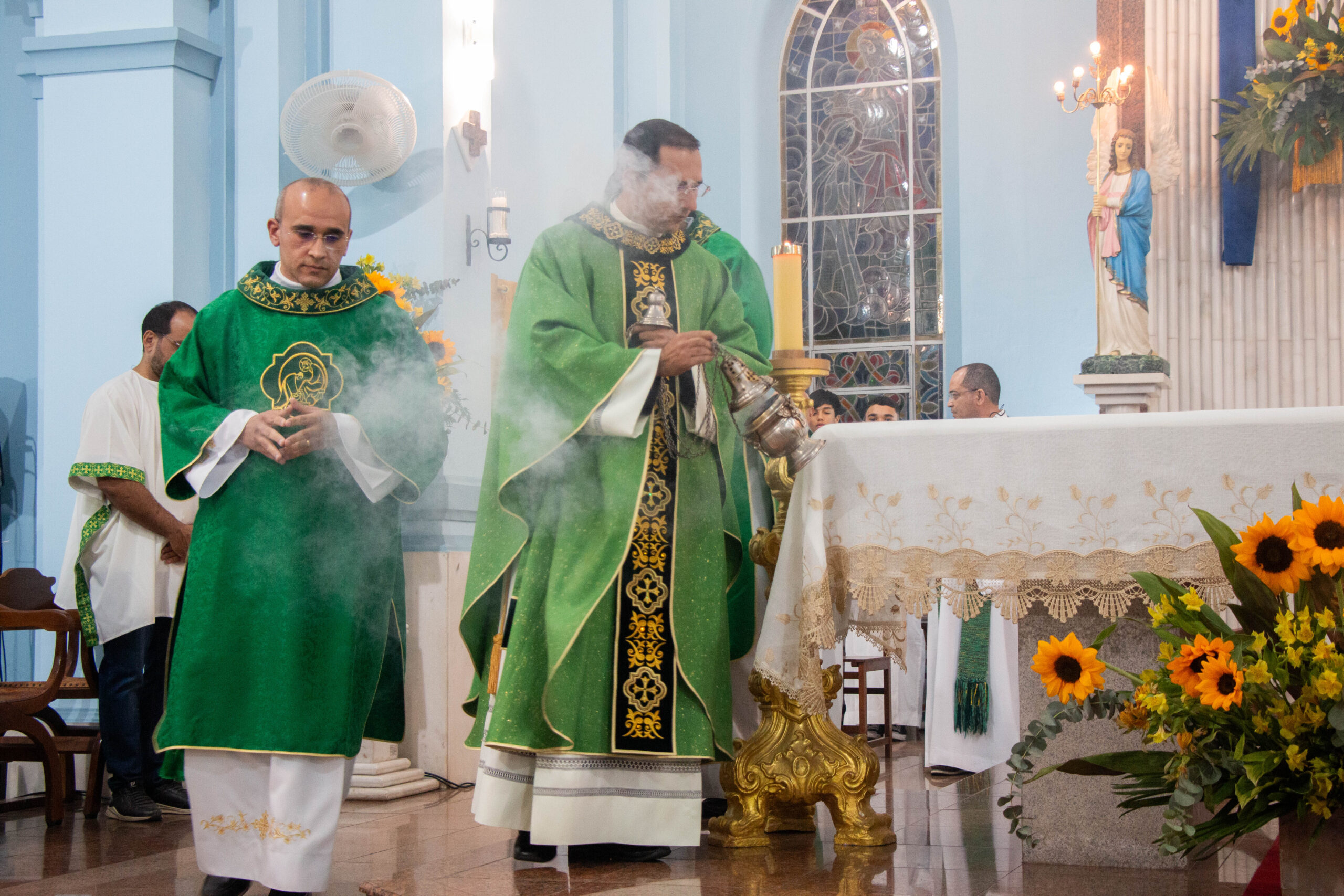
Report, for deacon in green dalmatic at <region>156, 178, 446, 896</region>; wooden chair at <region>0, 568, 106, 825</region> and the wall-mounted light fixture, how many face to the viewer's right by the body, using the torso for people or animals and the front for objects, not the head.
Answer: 2

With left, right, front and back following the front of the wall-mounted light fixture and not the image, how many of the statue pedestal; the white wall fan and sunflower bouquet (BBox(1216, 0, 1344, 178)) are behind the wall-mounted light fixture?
1

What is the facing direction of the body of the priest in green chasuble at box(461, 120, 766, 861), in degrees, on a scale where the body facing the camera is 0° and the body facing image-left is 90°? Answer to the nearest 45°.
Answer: approximately 315°

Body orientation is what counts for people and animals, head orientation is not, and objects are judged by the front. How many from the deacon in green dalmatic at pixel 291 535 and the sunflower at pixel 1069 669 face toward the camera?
2

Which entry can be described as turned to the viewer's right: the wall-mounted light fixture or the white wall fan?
the wall-mounted light fixture

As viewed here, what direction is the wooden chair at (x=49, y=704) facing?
to the viewer's right

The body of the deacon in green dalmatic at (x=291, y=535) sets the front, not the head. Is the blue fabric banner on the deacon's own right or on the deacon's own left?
on the deacon's own left

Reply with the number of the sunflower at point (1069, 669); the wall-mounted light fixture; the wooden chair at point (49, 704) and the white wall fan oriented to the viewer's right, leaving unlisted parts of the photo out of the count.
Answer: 2

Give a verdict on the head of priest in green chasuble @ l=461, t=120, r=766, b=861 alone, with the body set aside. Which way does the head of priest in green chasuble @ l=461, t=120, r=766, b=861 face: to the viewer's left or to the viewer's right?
to the viewer's right

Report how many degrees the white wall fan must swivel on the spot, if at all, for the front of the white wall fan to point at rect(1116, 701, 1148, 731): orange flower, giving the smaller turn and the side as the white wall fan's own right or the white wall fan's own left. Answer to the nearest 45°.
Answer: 0° — it already faces it
